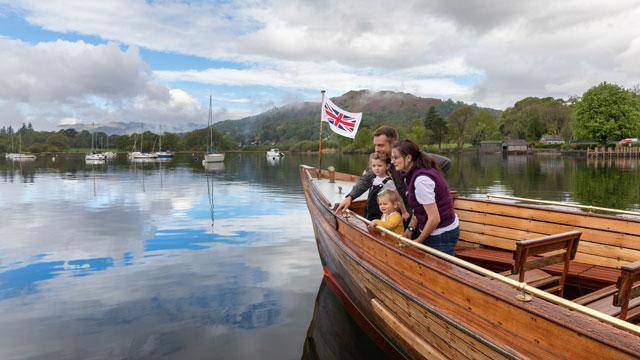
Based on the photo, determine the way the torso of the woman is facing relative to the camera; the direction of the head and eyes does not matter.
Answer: to the viewer's left

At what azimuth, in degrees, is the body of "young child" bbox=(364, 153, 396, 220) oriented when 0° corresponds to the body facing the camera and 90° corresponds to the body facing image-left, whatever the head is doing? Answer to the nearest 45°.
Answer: approximately 45°

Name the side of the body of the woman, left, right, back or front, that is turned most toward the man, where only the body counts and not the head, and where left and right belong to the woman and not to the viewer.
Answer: right

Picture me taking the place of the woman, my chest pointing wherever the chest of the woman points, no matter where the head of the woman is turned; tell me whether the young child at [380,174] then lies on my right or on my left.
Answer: on my right
